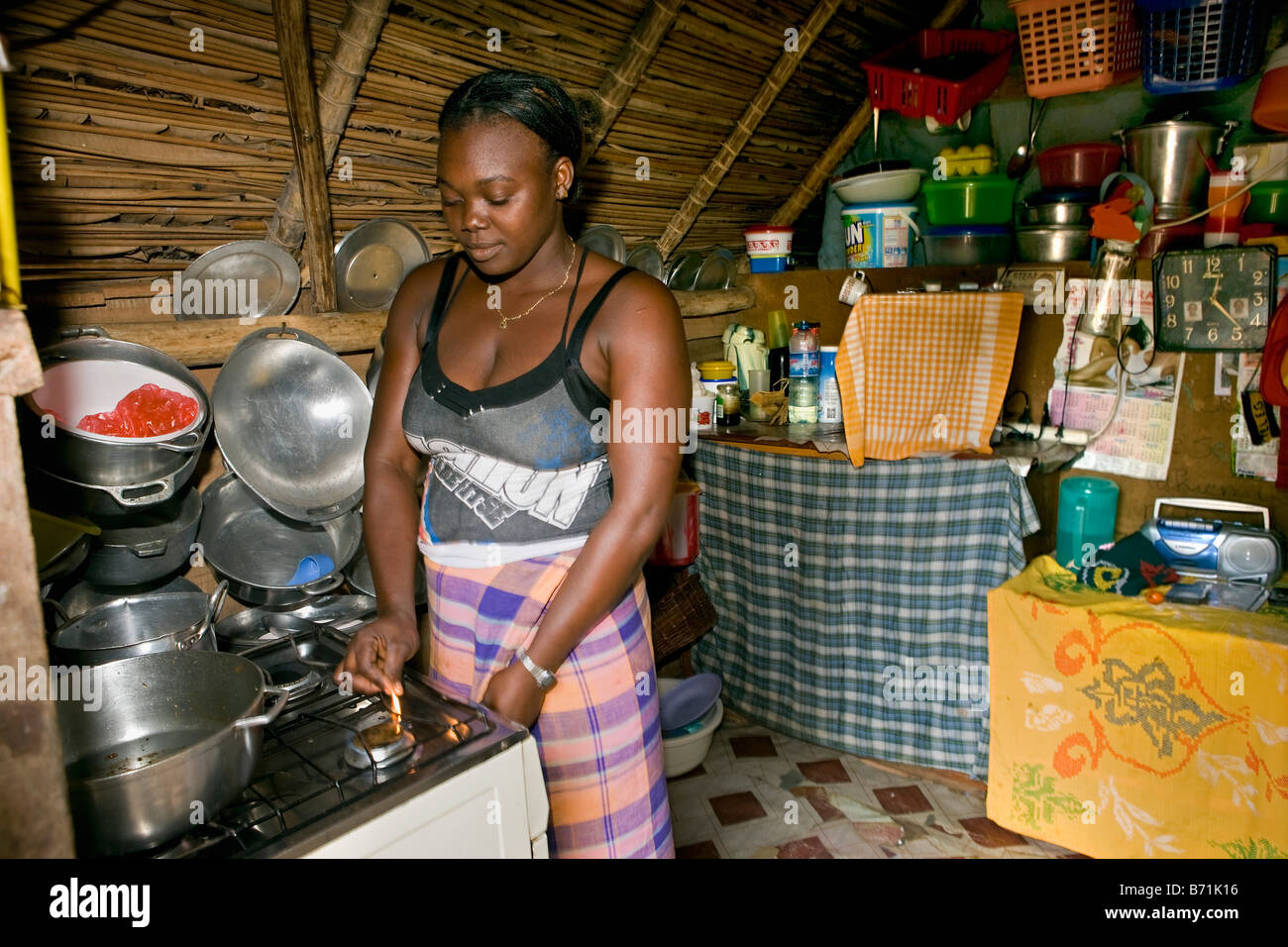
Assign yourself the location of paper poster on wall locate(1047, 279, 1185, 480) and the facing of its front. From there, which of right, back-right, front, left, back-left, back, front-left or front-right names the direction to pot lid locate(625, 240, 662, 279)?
right

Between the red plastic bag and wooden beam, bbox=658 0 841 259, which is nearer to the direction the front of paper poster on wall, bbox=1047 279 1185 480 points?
the red plastic bag

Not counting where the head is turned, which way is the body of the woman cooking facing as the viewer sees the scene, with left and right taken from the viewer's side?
facing the viewer and to the left of the viewer

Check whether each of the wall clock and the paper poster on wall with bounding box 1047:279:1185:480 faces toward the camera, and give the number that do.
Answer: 2

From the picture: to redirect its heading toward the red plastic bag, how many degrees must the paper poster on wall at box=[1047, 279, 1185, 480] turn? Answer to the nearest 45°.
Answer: approximately 45° to its right

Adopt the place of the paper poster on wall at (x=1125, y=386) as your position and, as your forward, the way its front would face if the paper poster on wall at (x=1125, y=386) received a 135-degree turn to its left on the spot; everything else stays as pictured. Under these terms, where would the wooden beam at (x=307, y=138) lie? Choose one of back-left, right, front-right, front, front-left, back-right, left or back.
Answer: back

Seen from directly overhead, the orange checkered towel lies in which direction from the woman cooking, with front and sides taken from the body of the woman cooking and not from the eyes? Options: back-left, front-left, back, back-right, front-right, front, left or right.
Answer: back

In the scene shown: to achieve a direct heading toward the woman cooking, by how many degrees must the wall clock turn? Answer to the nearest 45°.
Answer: approximately 45° to its right
